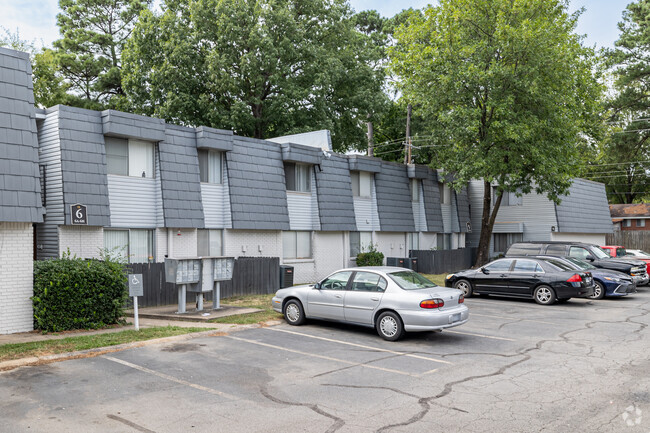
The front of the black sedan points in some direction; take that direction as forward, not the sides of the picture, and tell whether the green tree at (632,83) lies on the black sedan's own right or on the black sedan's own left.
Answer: on the black sedan's own right

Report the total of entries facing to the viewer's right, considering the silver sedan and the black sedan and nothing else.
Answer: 0

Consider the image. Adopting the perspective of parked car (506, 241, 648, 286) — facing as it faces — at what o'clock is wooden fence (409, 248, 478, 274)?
The wooden fence is roughly at 6 o'clock from the parked car.

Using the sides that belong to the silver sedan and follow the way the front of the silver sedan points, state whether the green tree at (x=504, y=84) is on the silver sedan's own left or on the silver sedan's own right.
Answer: on the silver sedan's own right

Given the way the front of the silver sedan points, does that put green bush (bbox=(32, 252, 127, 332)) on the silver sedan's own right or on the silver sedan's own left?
on the silver sedan's own left

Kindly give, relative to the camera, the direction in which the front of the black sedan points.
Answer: facing away from the viewer and to the left of the viewer

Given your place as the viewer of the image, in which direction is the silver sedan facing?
facing away from the viewer and to the left of the viewer

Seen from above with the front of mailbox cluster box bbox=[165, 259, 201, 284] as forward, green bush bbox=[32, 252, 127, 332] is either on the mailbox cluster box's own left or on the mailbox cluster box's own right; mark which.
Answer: on the mailbox cluster box's own right

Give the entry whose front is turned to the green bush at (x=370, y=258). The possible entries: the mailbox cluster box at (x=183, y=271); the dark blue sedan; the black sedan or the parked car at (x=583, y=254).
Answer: the black sedan
